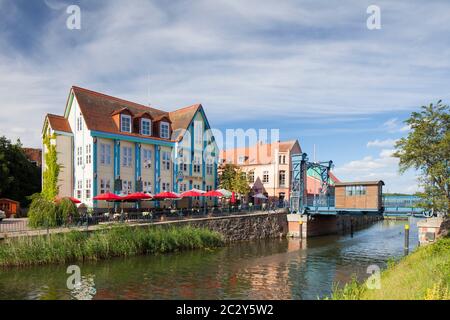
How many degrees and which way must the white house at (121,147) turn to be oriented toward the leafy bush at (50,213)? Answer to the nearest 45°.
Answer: approximately 45° to its right

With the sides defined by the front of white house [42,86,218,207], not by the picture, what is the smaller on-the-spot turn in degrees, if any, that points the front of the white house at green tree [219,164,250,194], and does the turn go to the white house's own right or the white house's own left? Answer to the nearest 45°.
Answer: approximately 90° to the white house's own left

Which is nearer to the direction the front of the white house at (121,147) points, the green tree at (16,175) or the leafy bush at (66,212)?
the leafy bush

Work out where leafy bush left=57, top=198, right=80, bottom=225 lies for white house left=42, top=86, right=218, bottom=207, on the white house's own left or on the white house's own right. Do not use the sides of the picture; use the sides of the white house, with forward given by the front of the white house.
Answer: on the white house's own right

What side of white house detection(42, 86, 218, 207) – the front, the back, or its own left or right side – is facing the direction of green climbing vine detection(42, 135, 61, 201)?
right

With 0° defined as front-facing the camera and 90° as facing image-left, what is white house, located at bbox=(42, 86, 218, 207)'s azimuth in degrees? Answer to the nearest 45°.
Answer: approximately 315°

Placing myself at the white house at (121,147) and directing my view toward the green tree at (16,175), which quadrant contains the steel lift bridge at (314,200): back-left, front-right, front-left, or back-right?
back-right
